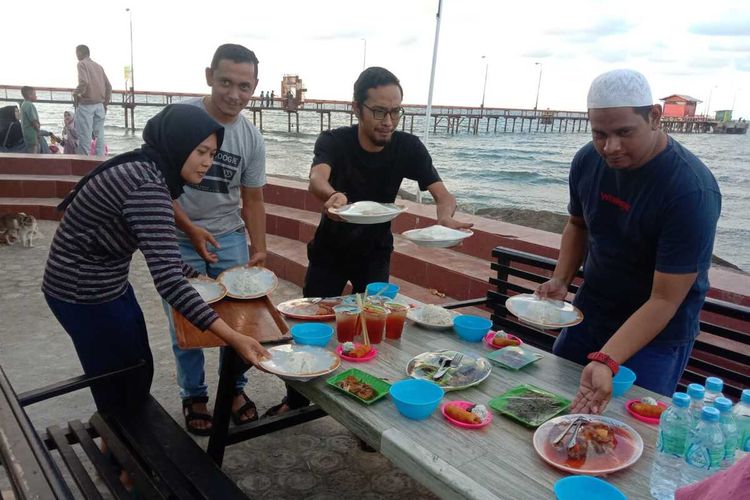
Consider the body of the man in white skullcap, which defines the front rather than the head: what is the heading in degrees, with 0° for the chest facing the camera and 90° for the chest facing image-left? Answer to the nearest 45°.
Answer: approximately 45°

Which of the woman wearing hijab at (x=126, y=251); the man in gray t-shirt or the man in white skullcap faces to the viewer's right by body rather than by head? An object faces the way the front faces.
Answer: the woman wearing hijab

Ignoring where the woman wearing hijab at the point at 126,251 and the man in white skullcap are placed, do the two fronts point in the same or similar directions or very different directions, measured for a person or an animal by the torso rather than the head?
very different directions

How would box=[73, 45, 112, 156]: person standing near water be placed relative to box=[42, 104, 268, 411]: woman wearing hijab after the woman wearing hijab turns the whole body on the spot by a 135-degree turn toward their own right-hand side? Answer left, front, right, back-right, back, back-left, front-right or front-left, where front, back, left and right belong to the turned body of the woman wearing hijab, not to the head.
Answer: back-right

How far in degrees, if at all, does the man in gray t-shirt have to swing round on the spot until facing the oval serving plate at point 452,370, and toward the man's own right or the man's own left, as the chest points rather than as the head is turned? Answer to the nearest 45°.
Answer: approximately 45° to the man's own left

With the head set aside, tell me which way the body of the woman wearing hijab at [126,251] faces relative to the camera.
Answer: to the viewer's right

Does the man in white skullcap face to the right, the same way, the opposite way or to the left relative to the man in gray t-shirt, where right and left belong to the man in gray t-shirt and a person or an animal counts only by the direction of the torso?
to the right

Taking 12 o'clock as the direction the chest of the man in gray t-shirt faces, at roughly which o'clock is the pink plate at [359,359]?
The pink plate is roughly at 11 o'clock from the man in gray t-shirt.

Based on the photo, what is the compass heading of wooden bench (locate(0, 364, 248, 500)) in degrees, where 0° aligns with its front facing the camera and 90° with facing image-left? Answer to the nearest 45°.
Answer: approximately 225°
